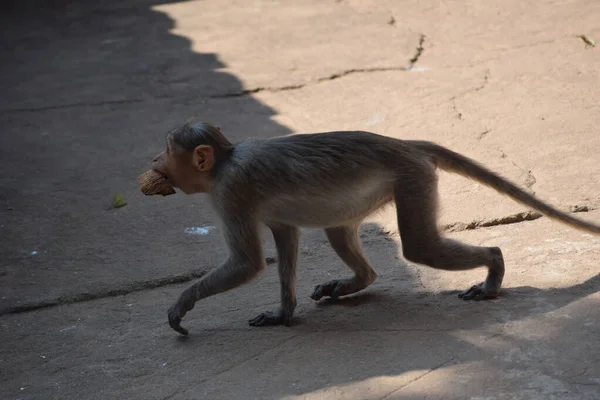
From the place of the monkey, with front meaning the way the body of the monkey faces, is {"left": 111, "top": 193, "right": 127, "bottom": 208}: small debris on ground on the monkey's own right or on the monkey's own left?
on the monkey's own right

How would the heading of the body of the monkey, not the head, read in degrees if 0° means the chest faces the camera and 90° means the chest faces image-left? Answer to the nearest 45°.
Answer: approximately 90°

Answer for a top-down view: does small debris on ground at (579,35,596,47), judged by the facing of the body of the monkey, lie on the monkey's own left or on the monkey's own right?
on the monkey's own right
